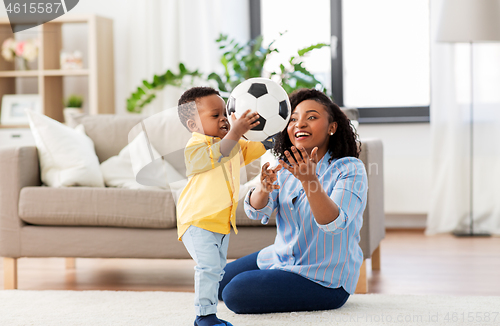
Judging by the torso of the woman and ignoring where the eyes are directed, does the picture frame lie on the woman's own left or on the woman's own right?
on the woman's own right

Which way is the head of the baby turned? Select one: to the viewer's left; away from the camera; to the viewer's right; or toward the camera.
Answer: to the viewer's right

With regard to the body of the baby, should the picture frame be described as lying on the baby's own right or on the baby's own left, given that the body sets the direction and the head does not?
on the baby's own left

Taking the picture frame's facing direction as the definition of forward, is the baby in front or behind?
in front

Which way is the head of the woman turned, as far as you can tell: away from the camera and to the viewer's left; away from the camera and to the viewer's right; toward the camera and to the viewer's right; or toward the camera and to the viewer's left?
toward the camera and to the viewer's left

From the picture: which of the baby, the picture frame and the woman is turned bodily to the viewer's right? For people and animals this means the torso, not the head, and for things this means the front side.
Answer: the baby

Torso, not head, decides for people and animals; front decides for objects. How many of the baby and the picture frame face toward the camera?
1

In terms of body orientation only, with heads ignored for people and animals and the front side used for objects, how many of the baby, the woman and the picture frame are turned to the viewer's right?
1

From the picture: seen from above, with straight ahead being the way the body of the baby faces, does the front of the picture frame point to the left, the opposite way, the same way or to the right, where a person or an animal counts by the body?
to the right

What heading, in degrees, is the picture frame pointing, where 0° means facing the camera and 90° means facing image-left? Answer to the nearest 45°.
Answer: approximately 0°

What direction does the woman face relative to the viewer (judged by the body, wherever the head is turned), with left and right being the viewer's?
facing the viewer and to the left of the viewer

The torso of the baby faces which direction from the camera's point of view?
to the viewer's right
